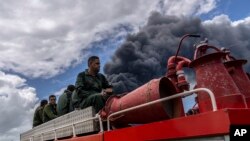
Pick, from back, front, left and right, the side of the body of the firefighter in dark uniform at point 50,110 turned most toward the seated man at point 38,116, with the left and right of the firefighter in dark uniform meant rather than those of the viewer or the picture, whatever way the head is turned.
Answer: back

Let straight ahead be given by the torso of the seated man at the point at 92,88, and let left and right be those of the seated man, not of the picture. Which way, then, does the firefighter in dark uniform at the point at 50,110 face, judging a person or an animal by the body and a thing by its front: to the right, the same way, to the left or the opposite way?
the same way

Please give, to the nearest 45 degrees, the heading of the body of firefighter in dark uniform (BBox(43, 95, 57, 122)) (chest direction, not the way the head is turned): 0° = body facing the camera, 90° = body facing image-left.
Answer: approximately 315°

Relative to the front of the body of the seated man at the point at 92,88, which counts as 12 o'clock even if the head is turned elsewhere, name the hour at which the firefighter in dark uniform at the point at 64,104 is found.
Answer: The firefighter in dark uniform is roughly at 7 o'clock from the seated man.

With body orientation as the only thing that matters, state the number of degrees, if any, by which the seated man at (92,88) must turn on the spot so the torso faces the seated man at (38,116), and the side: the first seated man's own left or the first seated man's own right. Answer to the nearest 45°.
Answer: approximately 135° to the first seated man's own left

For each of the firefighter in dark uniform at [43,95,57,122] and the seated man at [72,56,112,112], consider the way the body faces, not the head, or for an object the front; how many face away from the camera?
0

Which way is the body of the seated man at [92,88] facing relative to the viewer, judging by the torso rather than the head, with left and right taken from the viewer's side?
facing the viewer and to the right of the viewer
